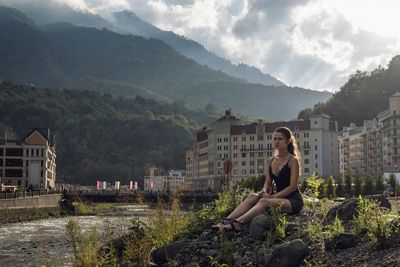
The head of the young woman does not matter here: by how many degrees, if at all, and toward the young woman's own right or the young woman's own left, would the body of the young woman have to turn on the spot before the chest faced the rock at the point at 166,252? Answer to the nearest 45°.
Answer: approximately 45° to the young woman's own right

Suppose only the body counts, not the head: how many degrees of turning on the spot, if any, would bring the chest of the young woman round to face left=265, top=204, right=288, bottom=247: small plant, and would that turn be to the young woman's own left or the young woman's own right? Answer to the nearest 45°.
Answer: approximately 45° to the young woman's own left

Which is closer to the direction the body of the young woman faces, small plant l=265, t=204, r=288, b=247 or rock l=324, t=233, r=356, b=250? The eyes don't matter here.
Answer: the small plant

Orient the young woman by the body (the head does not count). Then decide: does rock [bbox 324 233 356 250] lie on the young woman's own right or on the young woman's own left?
on the young woman's own left

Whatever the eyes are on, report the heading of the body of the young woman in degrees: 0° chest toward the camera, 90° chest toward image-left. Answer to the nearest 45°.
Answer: approximately 45°

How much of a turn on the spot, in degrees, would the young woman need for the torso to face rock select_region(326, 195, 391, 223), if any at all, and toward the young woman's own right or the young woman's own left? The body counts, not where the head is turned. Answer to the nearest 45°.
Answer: approximately 135° to the young woman's own left

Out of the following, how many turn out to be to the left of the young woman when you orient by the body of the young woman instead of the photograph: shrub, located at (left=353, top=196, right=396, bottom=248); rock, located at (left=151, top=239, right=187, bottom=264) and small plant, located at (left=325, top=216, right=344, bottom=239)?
2

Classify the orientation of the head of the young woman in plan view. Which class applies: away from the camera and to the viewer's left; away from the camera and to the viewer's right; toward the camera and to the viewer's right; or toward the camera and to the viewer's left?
toward the camera and to the viewer's left

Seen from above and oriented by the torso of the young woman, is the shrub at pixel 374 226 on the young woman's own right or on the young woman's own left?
on the young woman's own left

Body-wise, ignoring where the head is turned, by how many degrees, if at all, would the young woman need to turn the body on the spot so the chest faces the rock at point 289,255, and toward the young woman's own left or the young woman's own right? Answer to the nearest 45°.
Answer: approximately 45° to the young woman's own left

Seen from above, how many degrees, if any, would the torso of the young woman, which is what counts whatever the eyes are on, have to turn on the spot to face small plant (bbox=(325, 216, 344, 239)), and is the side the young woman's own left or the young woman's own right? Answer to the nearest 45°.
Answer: approximately 90° to the young woman's own left

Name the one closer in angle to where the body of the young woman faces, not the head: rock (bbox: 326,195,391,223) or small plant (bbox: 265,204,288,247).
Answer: the small plant
